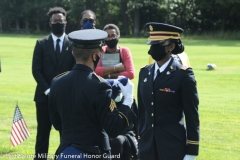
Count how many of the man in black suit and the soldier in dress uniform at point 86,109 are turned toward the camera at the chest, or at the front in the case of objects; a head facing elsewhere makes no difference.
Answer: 1

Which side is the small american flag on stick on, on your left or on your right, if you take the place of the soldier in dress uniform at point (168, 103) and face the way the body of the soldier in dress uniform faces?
on your right

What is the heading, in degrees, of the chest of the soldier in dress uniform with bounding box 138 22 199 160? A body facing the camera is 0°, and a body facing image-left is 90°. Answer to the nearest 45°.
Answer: approximately 45°

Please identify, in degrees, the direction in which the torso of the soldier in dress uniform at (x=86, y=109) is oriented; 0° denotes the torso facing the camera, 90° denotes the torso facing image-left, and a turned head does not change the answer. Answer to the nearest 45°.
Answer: approximately 225°

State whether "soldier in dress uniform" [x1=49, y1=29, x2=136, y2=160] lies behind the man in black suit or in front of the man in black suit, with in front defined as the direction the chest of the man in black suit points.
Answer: in front

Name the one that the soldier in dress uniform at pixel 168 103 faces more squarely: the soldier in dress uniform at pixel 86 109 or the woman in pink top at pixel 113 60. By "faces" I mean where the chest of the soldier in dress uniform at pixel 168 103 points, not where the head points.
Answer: the soldier in dress uniform

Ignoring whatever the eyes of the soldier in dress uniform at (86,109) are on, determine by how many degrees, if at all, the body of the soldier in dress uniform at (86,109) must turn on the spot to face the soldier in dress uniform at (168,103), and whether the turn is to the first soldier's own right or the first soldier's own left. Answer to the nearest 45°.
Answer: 0° — they already face them

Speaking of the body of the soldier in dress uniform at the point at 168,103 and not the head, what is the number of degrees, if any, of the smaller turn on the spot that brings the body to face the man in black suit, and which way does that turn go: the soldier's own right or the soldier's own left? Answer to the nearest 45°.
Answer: approximately 90° to the soldier's own right

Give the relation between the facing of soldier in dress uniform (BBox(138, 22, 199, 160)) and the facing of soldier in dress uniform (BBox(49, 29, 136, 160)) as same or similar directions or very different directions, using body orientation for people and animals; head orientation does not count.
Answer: very different directions

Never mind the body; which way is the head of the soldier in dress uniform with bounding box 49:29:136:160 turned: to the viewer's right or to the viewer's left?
to the viewer's right

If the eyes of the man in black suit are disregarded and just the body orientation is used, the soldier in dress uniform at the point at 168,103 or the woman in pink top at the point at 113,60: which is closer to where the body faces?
the soldier in dress uniform

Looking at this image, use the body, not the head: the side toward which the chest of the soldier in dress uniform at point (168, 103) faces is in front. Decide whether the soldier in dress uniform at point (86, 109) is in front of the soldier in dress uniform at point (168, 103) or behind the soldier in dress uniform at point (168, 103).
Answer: in front

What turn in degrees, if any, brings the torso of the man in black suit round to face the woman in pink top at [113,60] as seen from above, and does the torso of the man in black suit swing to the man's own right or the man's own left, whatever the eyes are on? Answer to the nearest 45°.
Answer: approximately 90° to the man's own left
